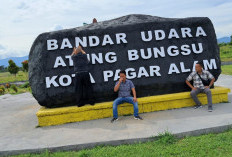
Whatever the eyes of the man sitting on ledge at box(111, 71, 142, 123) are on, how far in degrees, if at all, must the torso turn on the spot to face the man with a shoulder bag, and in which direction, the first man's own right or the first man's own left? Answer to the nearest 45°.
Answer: approximately 90° to the first man's own left

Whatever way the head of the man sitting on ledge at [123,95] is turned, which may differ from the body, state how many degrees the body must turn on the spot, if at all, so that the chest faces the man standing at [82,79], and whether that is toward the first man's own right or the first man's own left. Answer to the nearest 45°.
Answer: approximately 90° to the first man's own right

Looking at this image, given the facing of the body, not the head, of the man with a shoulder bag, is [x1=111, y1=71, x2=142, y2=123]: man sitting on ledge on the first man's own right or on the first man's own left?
on the first man's own right

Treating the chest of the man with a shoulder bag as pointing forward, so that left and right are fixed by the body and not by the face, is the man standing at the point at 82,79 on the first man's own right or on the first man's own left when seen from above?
on the first man's own right

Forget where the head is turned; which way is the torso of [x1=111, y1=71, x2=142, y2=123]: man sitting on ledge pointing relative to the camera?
toward the camera

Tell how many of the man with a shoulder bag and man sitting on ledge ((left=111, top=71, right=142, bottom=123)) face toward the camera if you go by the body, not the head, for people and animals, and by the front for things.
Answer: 2
